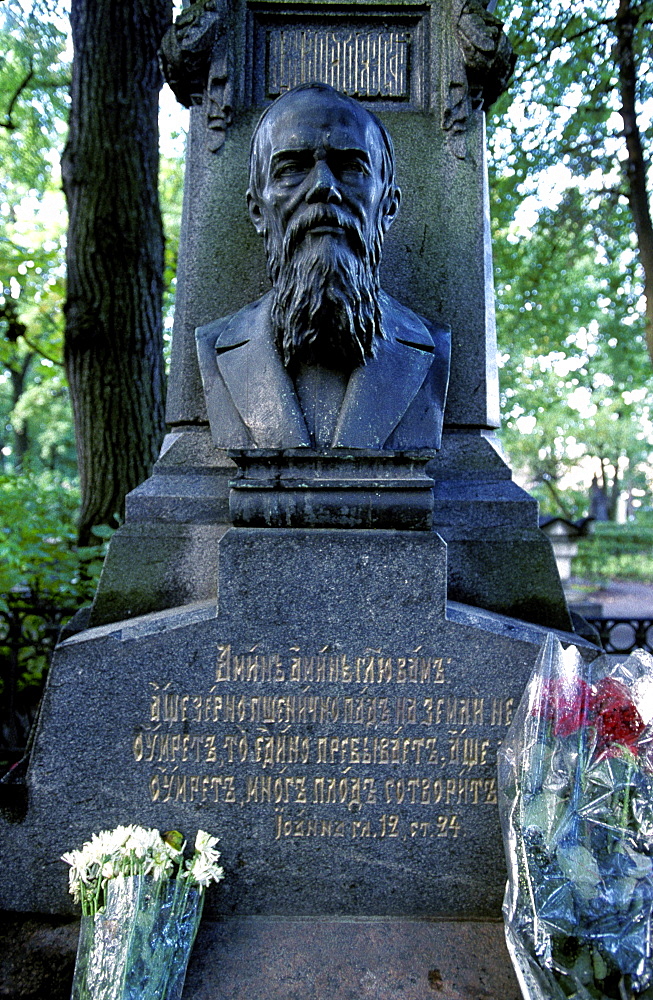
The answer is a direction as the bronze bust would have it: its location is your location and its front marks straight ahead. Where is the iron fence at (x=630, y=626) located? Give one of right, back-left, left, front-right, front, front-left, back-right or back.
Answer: back-left

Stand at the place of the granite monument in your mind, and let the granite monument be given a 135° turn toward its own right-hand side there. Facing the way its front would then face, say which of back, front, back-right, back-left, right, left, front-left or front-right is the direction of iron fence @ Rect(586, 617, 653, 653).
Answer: right

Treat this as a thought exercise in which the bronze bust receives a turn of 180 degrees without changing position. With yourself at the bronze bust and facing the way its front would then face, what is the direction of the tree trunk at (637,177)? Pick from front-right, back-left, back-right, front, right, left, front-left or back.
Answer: front-right

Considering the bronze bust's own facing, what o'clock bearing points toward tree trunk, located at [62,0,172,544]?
The tree trunk is roughly at 5 o'clock from the bronze bust.

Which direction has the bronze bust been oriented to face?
toward the camera

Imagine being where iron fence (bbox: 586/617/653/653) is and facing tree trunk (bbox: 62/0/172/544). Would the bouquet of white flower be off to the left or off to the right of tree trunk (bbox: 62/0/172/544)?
left

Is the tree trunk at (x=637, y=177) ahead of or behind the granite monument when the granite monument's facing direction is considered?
behind

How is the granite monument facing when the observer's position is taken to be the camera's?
facing the viewer
